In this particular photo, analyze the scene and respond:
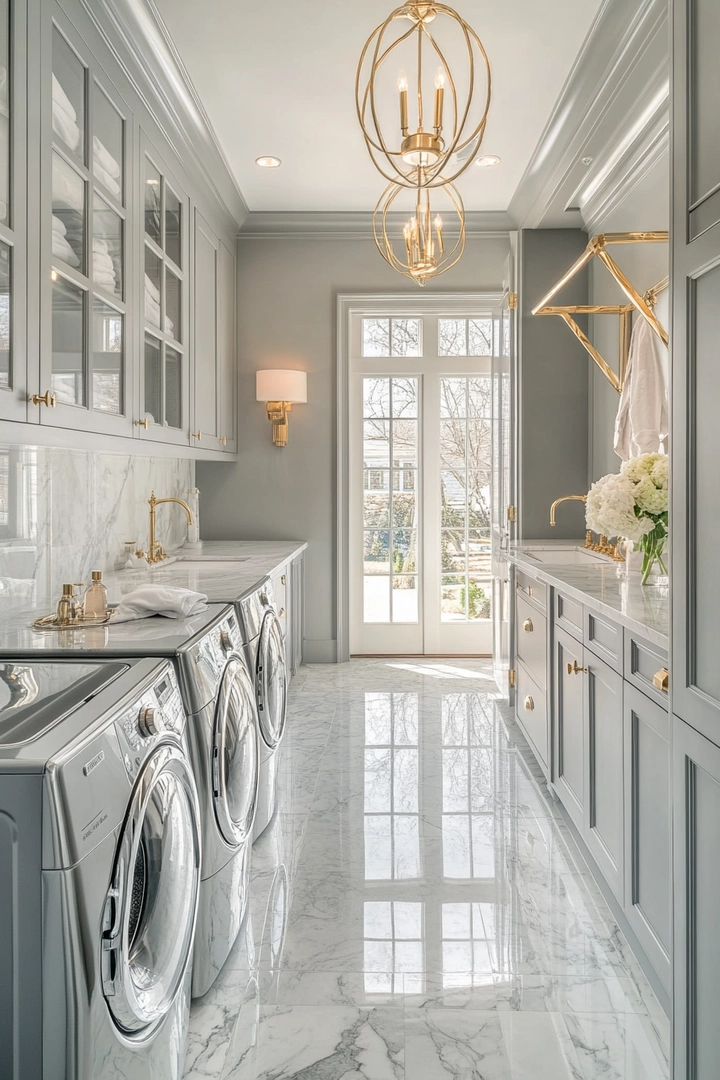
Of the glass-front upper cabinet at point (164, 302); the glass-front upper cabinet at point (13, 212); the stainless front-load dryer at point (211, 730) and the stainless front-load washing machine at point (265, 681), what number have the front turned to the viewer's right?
4

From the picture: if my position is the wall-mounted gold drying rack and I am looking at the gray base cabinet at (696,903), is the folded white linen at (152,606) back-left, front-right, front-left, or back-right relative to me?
front-right

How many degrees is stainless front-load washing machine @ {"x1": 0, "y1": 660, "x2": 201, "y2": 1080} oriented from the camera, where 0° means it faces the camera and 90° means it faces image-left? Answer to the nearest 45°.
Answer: approximately 315°

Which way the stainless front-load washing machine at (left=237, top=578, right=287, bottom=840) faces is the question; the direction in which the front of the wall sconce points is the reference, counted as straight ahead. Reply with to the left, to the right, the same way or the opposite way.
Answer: to the left

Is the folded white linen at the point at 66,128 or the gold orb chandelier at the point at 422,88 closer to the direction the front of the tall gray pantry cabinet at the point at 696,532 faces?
the folded white linen

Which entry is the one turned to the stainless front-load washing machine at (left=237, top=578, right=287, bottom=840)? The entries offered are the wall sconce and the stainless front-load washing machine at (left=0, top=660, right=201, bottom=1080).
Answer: the wall sconce

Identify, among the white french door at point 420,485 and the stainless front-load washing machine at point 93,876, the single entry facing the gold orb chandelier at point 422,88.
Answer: the white french door

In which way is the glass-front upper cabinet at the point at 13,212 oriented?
to the viewer's right

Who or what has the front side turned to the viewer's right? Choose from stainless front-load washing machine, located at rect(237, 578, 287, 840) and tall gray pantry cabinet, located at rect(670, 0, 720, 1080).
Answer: the stainless front-load washing machine

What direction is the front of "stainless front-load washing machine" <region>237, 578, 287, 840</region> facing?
to the viewer's right

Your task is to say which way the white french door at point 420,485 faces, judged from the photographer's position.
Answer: facing the viewer

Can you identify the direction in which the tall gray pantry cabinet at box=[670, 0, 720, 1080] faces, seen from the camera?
facing to the left of the viewer

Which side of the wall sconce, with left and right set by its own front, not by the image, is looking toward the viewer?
front
